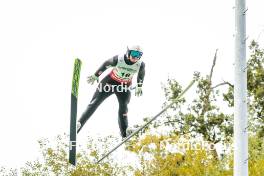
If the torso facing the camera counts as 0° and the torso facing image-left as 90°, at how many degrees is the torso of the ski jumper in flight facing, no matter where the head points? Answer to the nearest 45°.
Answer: approximately 315°
